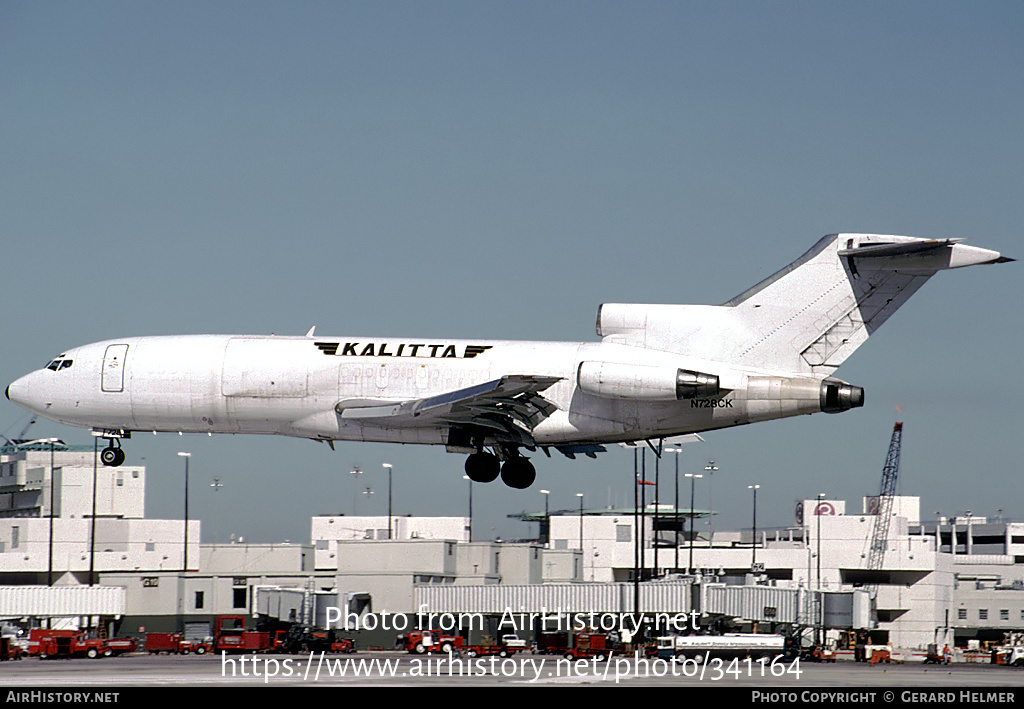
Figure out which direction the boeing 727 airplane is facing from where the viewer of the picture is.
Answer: facing to the left of the viewer
